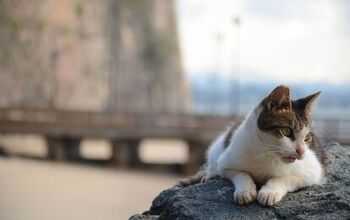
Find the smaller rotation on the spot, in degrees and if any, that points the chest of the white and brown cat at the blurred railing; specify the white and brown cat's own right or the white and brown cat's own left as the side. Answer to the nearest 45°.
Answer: approximately 180°

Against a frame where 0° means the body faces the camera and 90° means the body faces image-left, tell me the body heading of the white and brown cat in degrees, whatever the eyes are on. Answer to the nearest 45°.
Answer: approximately 0°
